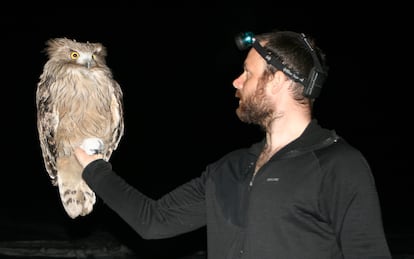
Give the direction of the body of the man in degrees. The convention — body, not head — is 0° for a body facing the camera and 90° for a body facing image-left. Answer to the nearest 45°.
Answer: approximately 45°

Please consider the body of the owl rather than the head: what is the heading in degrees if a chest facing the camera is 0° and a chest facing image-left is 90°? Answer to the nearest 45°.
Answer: approximately 315°

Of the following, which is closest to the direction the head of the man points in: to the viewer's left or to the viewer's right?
to the viewer's left
